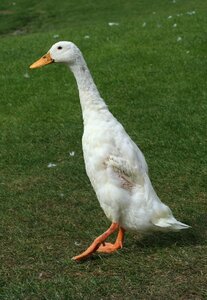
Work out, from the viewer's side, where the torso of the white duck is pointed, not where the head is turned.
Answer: to the viewer's left
